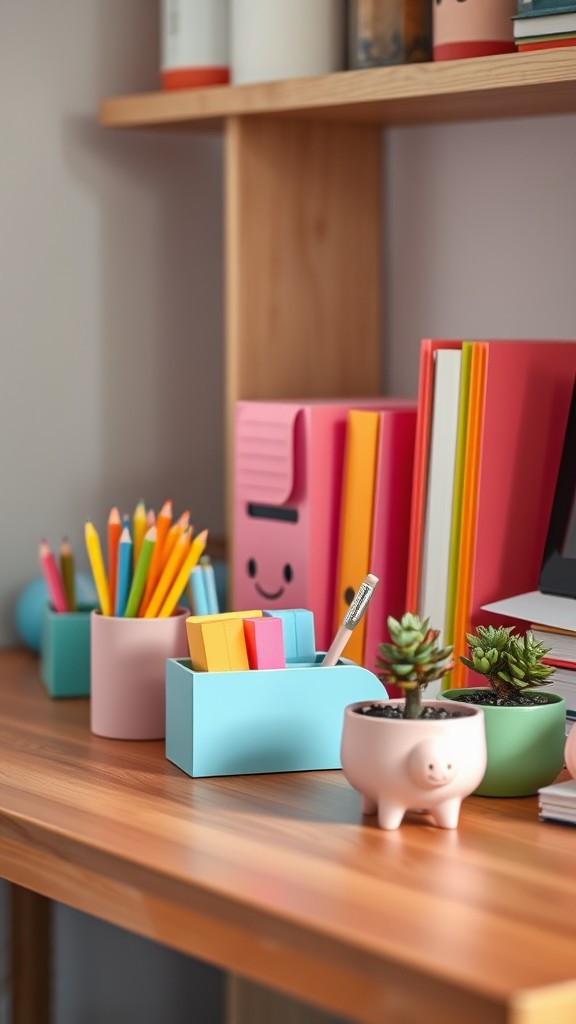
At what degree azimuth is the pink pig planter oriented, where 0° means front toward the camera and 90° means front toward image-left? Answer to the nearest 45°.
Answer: approximately 315°
